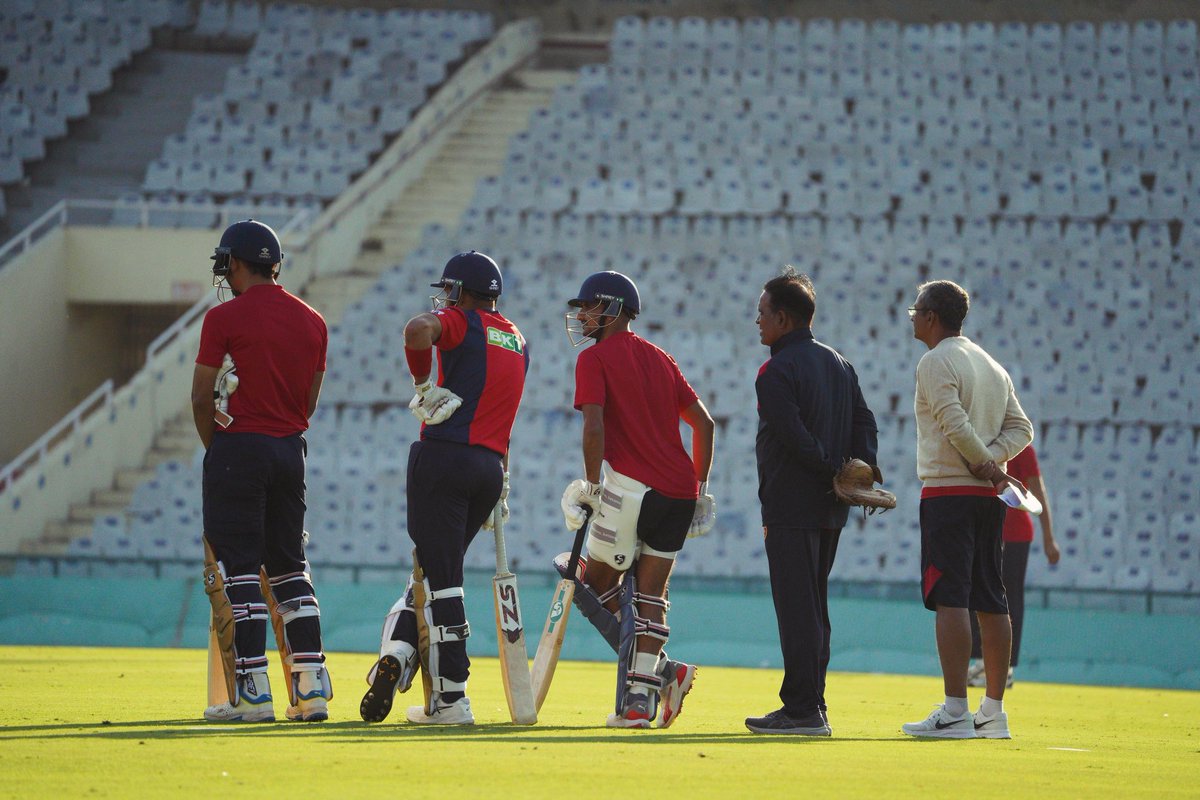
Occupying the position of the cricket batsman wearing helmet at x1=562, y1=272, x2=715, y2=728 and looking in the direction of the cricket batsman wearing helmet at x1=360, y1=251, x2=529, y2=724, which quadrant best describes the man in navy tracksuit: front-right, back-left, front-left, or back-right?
back-left

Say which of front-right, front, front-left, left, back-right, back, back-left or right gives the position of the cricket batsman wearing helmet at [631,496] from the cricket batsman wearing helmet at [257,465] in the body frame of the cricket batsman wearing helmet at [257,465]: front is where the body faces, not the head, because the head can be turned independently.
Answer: back-right

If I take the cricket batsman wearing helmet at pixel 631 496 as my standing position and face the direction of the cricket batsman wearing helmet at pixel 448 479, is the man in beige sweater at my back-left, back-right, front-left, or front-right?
back-left

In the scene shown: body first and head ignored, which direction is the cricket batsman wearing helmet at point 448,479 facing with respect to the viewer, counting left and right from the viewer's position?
facing away from the viewer and to the left of the viewer

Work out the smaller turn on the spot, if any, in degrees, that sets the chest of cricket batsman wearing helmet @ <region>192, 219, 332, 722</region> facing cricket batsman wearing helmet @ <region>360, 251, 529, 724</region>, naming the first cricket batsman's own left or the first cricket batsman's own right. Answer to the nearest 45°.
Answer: approximately 135° to the first cricket batsman's own right

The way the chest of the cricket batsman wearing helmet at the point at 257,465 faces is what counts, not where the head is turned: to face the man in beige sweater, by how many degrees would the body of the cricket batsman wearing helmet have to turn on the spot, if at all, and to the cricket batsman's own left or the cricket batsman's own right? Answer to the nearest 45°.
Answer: approximately 135° to the cricket batsman's own right

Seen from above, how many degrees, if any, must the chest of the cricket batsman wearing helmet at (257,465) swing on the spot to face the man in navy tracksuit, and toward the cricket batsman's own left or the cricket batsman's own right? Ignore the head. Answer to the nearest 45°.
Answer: approximately 135° to the cricket batsman's own right

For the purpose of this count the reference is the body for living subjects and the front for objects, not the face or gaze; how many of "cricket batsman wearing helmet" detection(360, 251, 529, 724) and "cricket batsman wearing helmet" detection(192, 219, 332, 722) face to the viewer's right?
0

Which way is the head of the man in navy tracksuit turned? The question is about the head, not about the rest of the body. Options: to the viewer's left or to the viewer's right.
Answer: to the viewer's left

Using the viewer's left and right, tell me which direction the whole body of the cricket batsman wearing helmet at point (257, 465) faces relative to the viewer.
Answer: facing away from the viewer and to the left of the viewer
